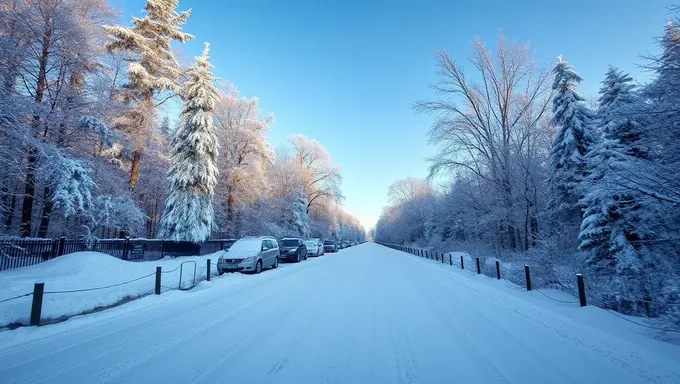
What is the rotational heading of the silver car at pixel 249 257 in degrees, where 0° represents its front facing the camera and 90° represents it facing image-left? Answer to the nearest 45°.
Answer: approximately 45°

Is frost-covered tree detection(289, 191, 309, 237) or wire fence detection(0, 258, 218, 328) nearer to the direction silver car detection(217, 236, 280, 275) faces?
the wire fence

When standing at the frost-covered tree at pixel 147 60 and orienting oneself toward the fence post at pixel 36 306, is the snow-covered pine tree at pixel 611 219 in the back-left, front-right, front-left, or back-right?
front-left

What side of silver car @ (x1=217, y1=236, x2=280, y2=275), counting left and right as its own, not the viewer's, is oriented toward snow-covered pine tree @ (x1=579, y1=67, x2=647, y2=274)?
left

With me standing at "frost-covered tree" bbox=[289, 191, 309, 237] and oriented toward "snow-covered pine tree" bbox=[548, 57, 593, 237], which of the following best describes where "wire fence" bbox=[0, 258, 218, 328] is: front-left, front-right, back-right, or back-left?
front-right

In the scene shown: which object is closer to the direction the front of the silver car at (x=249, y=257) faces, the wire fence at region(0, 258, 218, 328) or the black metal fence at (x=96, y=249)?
the wire fence

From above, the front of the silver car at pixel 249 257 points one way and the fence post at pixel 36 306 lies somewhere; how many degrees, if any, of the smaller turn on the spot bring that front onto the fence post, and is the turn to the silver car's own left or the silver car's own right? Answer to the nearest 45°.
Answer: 0° — it already faces it

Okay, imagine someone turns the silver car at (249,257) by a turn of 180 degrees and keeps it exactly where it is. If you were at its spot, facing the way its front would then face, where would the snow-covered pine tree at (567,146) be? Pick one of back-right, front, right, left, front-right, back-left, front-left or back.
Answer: front-right

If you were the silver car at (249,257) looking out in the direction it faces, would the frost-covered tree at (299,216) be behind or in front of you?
behind

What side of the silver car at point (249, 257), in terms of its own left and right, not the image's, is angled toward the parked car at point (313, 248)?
back

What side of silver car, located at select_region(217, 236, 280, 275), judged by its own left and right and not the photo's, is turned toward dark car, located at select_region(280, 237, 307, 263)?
back

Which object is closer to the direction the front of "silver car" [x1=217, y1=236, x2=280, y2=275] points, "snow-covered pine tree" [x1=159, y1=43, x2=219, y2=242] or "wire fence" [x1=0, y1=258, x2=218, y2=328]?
the wire fence

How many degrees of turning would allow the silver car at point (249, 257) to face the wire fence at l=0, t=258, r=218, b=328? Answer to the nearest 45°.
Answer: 0° — it already faces it

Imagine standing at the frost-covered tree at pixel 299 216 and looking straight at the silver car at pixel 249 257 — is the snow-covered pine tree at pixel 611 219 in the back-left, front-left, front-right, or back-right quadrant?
front-left
